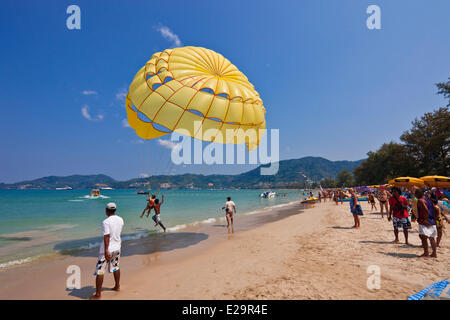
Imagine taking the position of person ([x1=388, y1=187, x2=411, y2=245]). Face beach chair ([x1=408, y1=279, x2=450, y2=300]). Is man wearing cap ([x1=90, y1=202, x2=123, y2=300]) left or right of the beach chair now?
right

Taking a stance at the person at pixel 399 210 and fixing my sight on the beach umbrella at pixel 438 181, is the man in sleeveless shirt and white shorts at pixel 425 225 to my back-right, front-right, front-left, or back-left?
back-right

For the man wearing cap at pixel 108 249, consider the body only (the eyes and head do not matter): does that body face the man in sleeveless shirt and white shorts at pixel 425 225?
no
